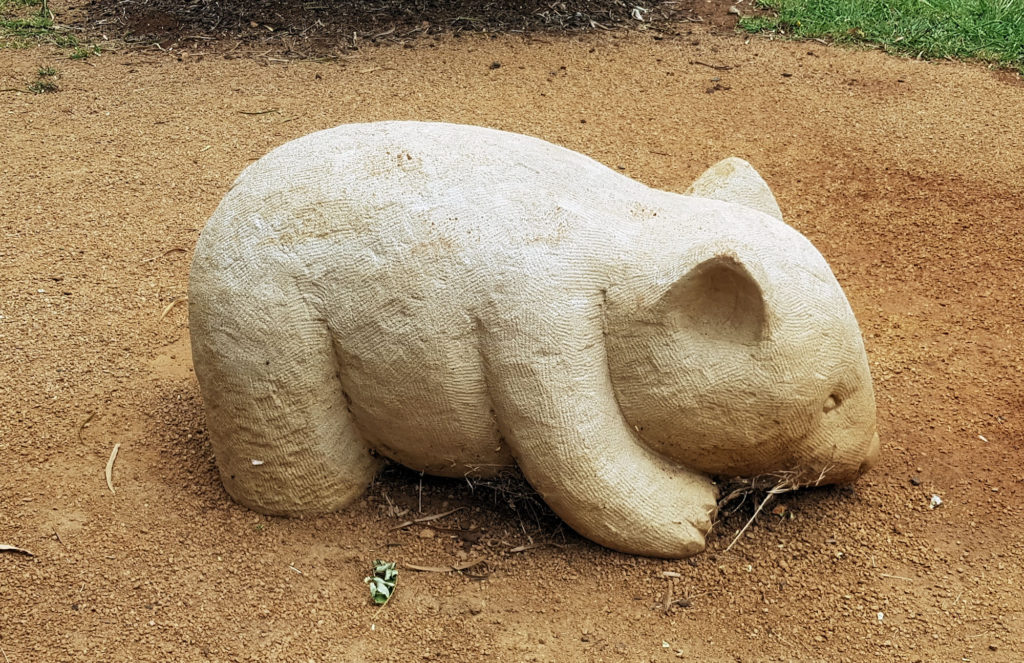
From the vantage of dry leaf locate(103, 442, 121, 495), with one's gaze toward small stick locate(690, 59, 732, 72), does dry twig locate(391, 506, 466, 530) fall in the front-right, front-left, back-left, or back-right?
front-right

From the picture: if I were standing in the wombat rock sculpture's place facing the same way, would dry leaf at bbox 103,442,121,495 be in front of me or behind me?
behind

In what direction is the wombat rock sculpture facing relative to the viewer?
to the viewer's right

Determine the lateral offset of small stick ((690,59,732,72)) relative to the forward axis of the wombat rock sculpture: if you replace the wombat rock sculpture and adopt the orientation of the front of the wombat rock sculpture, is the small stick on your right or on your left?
on your left

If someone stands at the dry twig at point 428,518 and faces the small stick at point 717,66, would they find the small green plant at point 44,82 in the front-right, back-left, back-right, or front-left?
front-left

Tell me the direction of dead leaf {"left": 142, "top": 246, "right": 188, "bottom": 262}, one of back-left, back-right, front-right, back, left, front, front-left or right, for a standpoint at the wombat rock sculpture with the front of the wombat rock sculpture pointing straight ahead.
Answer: back-left
